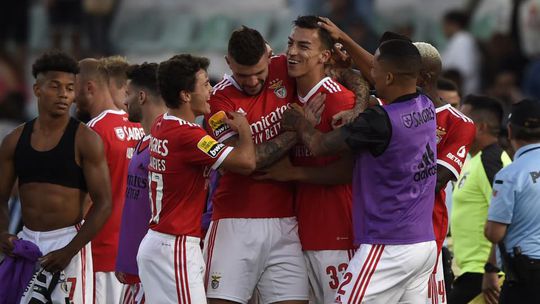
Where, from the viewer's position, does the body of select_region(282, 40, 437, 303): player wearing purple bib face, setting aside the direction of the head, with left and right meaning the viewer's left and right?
facing away from the viewer and to the left of the viewer

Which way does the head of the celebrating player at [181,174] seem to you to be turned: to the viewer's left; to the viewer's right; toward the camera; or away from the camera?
to the viewer's right

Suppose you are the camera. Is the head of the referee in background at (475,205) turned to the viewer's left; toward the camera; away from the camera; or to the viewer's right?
to the viewer's left

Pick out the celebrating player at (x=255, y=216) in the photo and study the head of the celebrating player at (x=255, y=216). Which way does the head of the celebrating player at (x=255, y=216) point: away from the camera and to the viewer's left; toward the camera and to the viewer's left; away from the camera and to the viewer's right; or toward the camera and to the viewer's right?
toward the camera and to the viewer's right
